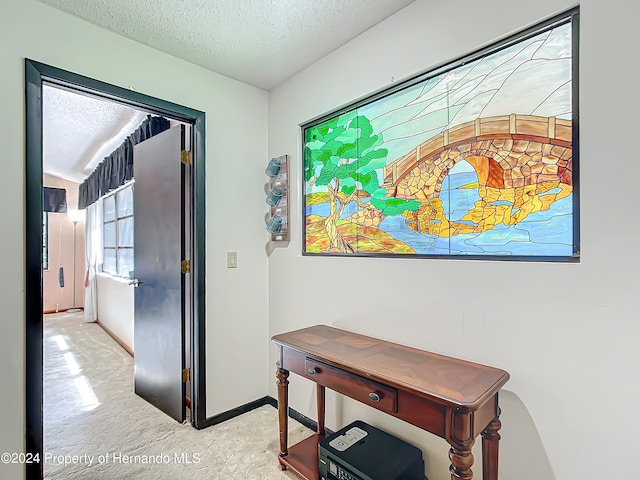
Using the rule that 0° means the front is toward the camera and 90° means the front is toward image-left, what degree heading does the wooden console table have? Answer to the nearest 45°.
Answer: approximately 45°

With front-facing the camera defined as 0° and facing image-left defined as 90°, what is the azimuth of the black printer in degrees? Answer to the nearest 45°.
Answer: approximately 45°

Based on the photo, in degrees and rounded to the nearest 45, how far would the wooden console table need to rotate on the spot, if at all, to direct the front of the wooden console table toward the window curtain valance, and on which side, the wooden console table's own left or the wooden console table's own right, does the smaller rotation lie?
approximately 90° to the wooden console table's own right

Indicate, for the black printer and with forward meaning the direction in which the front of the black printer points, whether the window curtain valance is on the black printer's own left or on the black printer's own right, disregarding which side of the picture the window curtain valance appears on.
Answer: on the black printer's own right
